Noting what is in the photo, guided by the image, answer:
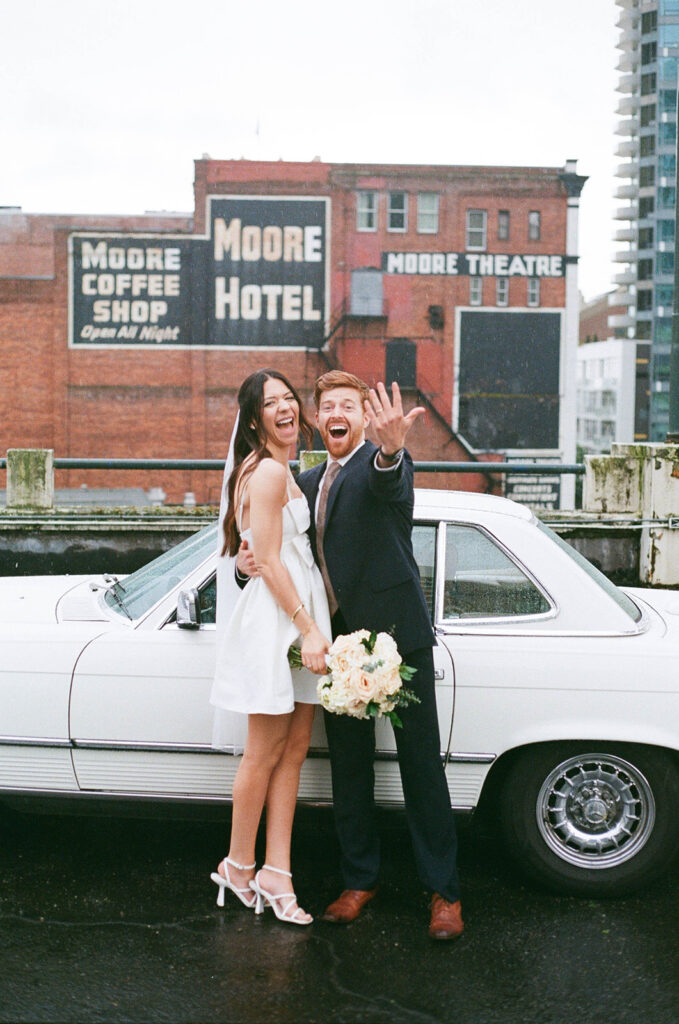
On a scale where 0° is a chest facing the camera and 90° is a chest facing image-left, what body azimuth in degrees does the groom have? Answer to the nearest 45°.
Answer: approximately 45°

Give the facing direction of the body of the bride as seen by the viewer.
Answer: to the viewer's right

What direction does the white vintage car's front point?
to the viewer's left
